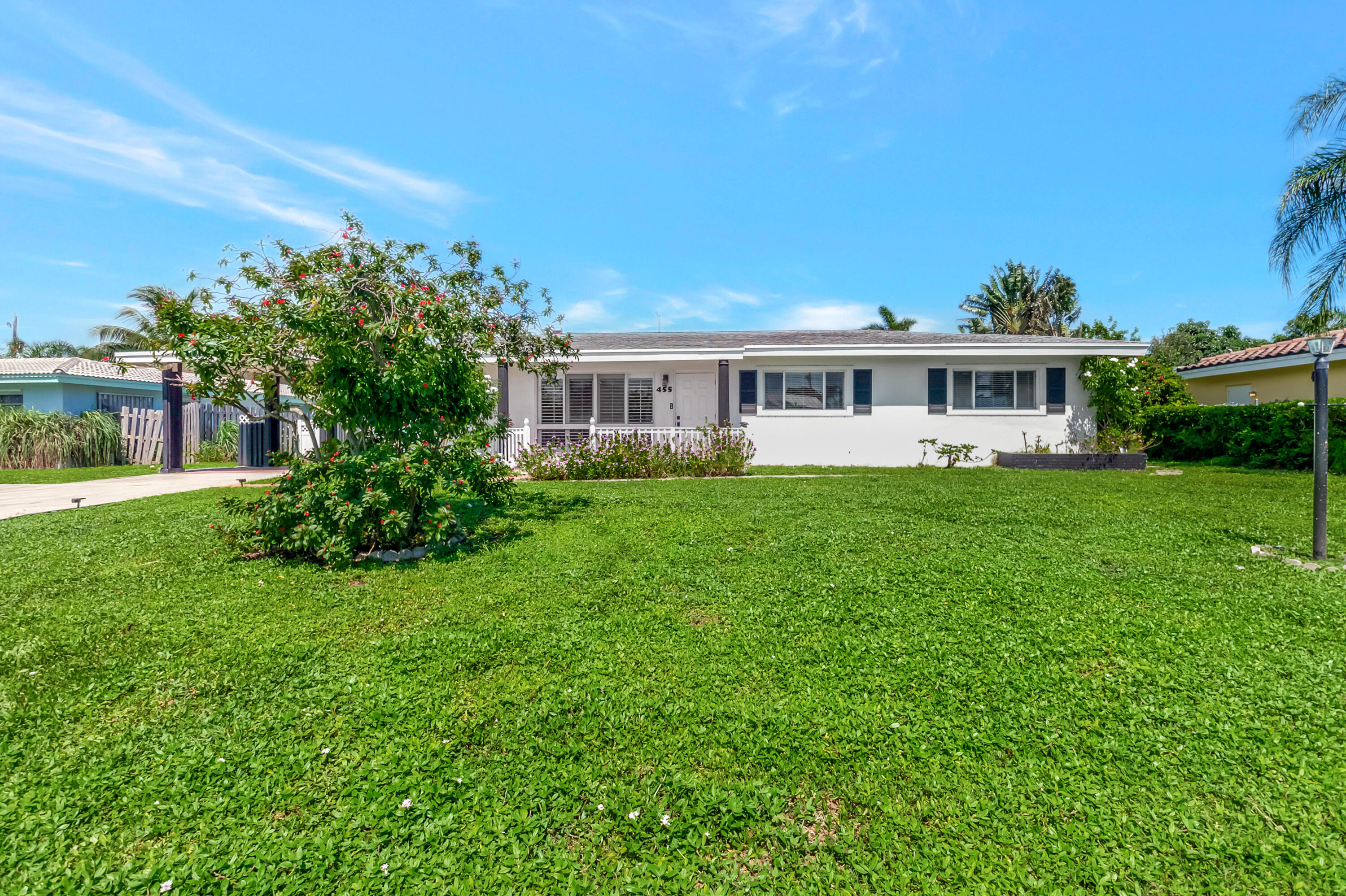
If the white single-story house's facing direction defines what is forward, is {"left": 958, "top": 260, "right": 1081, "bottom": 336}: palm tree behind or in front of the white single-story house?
behind

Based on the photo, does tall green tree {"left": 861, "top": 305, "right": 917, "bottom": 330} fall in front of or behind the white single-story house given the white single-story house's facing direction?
behind

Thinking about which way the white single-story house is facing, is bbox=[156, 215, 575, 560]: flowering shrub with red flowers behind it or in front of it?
in front

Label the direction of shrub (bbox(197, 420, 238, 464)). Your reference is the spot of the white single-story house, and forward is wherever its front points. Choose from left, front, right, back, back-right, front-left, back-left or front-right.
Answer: right

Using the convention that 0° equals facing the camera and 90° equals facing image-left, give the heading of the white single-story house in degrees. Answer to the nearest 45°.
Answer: approximately 0°

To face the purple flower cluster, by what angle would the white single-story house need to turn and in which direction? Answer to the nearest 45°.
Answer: approximately 45° to its right

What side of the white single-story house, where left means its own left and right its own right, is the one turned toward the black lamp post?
front

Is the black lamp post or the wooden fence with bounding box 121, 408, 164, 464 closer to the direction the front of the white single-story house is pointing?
the black lamp post

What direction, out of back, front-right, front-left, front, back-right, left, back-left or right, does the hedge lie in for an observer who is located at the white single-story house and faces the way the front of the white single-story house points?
left

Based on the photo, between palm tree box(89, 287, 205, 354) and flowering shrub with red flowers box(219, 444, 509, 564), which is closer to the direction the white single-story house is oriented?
the flowering shrub with red flowers

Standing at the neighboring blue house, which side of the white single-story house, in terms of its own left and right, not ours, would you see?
right

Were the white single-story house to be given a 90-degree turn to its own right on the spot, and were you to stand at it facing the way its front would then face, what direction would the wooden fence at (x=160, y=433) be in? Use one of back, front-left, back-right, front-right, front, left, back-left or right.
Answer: front

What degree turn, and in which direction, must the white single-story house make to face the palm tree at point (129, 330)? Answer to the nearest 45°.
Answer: approximately 90° to its right
